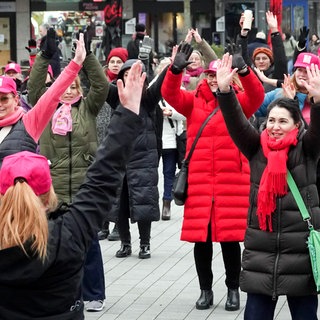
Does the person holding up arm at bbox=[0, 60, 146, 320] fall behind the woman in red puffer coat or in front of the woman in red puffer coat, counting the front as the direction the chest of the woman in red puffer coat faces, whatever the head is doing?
in front

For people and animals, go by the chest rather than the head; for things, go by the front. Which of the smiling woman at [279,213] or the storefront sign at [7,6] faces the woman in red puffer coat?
the storefront sign

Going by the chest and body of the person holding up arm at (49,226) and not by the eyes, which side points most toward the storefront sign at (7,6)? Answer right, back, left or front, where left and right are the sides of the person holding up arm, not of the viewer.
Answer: front

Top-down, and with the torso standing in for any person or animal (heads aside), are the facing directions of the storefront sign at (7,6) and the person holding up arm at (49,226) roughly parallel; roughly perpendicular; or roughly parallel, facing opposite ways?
roughly parallel, facing opposite ways

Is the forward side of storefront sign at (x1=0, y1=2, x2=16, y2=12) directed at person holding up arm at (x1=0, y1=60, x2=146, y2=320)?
yes

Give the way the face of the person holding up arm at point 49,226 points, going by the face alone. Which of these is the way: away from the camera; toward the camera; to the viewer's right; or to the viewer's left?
away from the camera

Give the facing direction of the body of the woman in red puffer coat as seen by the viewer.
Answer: toward the camera

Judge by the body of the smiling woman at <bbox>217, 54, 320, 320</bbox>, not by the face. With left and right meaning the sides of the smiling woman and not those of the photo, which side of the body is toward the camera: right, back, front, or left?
front

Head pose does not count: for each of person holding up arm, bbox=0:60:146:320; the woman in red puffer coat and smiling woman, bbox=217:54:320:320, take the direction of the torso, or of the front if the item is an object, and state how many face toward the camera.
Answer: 2

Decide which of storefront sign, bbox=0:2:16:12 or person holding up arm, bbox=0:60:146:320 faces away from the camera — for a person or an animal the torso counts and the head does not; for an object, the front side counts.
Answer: the person holding up arm

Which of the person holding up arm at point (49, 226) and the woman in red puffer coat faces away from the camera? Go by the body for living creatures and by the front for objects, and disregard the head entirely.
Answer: the person holding up arm

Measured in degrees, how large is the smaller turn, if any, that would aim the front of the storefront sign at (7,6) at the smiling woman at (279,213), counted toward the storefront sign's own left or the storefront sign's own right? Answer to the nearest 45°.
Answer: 0° — it already faces them

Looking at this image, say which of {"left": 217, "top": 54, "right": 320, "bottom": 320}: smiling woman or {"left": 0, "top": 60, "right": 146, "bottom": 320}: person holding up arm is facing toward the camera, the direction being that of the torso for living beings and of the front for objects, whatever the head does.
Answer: the smiling woman

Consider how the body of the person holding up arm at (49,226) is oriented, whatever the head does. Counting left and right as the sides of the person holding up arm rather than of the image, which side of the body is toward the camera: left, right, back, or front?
back

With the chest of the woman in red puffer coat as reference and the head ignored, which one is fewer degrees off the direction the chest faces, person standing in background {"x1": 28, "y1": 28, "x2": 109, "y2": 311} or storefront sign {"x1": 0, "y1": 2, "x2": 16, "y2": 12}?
the person standing in background

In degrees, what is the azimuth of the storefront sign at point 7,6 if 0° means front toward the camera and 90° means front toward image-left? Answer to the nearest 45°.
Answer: approximately 0°

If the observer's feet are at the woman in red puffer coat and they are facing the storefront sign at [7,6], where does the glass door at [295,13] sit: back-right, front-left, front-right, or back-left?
front-right
